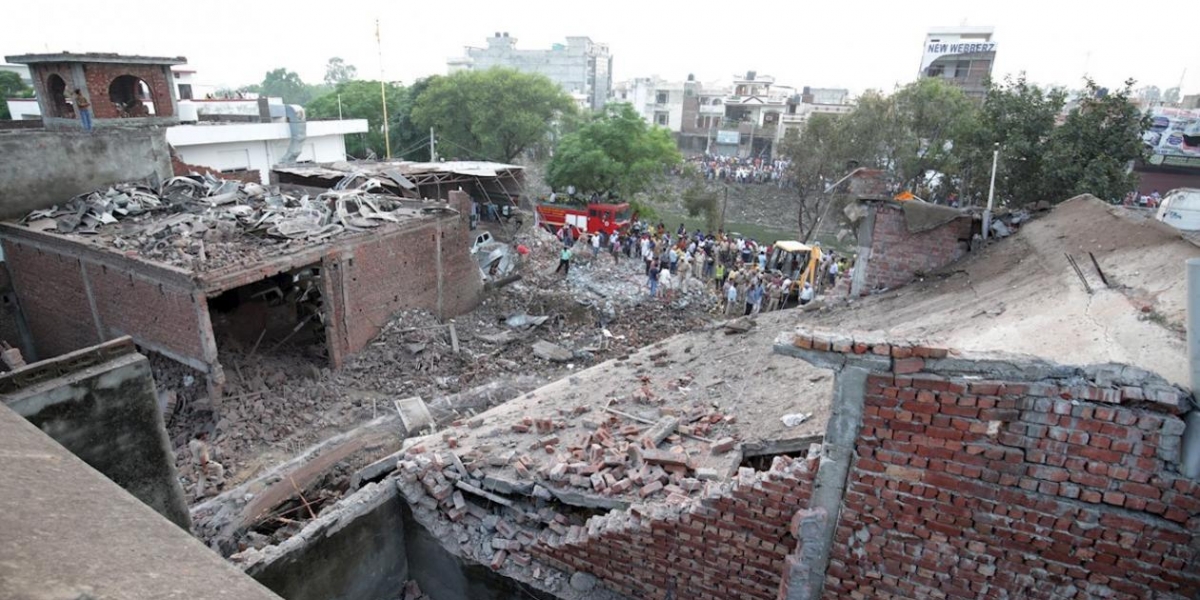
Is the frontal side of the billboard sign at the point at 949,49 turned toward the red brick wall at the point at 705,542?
yes

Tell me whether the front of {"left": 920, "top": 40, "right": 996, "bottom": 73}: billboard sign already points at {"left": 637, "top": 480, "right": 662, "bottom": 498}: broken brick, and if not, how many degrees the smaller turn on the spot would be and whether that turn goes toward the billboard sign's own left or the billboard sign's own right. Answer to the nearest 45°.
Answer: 0° — it already faces it

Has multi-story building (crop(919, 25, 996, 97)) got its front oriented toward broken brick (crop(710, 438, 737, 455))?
yes

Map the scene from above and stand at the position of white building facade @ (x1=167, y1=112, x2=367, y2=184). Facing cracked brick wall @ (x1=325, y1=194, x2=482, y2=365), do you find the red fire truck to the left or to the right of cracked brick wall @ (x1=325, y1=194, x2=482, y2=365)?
left

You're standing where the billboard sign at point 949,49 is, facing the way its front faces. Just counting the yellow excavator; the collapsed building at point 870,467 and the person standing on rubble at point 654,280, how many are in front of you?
3

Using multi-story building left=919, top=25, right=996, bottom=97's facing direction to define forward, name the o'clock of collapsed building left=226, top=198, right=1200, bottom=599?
The collapsed building is roughly at 12 o'clock from the multi-story building.

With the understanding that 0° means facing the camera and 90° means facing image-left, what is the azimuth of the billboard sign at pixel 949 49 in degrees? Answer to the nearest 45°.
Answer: approximately 0°

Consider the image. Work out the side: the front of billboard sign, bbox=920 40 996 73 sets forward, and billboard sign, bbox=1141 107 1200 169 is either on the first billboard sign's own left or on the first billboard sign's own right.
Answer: on the first billboard sign's own left

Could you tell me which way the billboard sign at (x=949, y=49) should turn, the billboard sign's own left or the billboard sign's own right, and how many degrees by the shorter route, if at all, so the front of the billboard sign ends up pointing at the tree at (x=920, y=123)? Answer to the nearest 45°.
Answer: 0° — it already faces it

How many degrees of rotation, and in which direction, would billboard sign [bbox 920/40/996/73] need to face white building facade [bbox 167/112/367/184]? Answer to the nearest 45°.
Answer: approximately 45° to its right
